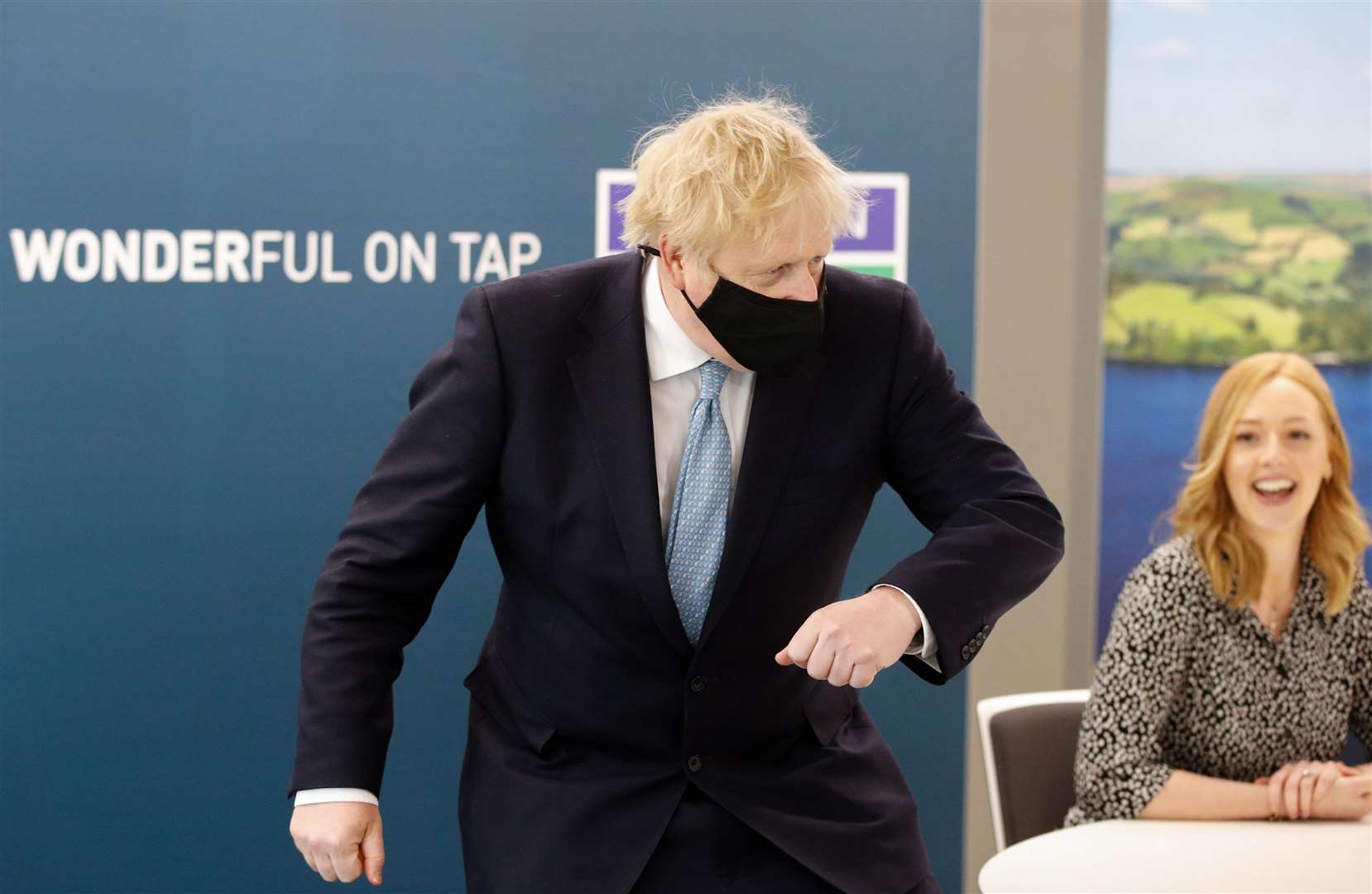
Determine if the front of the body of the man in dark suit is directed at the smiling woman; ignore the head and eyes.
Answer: no

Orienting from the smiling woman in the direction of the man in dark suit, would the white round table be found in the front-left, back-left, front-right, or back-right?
front-left

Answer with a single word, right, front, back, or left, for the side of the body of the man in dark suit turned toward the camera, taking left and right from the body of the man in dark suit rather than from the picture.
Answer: front

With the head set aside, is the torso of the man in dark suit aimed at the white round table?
no

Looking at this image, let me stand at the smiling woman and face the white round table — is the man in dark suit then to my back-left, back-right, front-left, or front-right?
front-right

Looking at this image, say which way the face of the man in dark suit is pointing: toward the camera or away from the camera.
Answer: toward the camera
